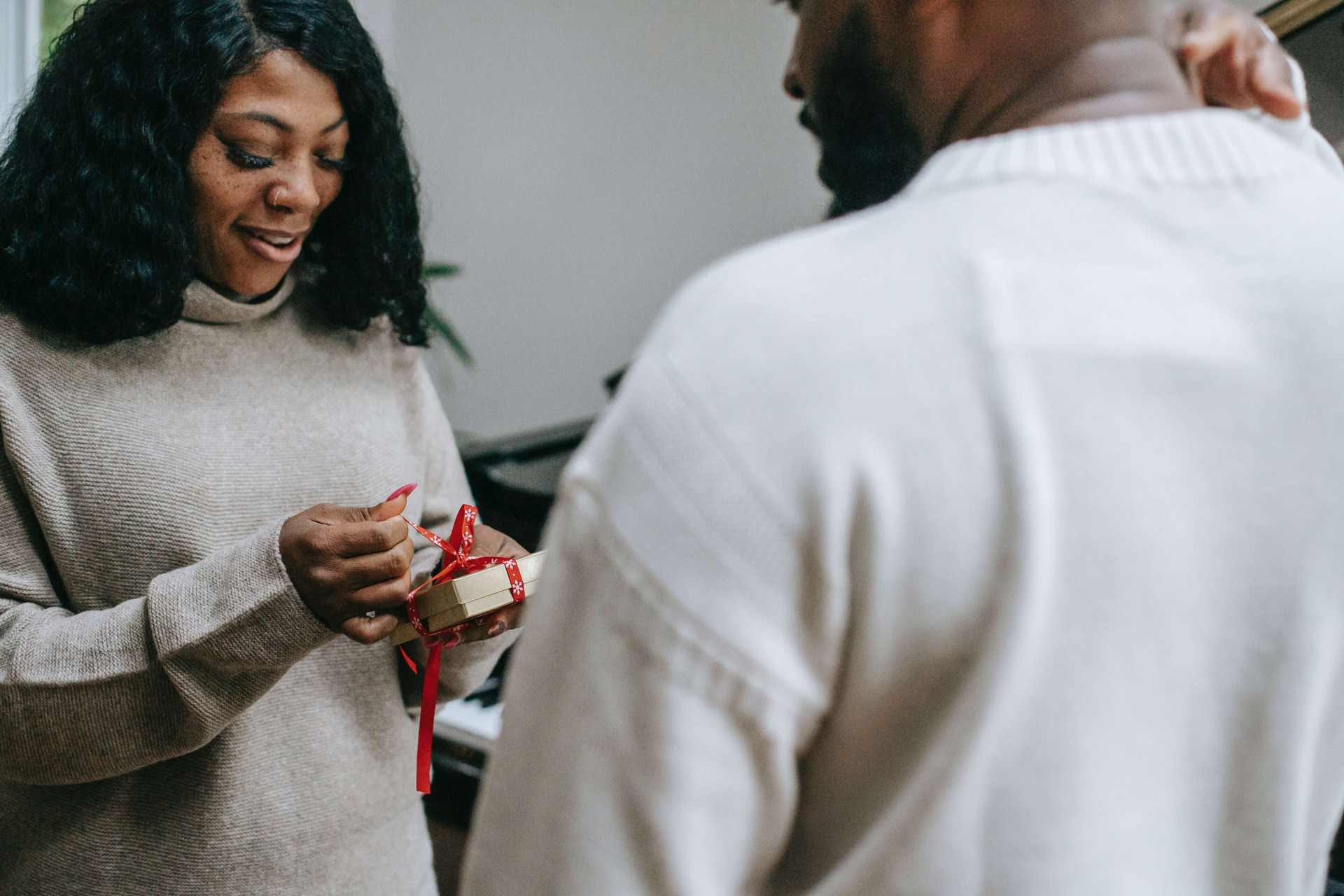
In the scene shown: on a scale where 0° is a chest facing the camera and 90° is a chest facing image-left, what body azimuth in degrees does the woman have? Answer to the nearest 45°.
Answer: approximately 315°

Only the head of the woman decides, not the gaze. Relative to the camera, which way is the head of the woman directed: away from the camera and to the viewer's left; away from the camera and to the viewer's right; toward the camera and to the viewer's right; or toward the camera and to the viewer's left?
toward the camera and to the viewer's right

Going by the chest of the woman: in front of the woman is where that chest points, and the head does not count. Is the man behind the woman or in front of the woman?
in front
